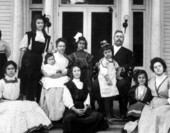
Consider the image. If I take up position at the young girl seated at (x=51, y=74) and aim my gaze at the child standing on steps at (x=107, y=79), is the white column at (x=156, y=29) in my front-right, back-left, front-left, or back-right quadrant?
front-left

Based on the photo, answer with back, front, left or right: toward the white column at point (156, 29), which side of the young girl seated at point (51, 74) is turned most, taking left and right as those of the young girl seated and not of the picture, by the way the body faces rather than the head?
left

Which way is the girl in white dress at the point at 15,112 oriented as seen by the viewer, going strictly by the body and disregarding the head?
toward the camera

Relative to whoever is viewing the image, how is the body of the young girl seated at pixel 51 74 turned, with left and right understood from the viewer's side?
facing the viewer and to the right of the viewer

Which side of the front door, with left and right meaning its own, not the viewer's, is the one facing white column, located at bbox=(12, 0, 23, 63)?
right

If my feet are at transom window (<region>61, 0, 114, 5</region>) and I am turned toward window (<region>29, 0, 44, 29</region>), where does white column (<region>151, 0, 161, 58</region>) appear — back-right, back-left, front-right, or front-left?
back-left

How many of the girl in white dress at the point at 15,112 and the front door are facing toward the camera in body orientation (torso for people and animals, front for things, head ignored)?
2
